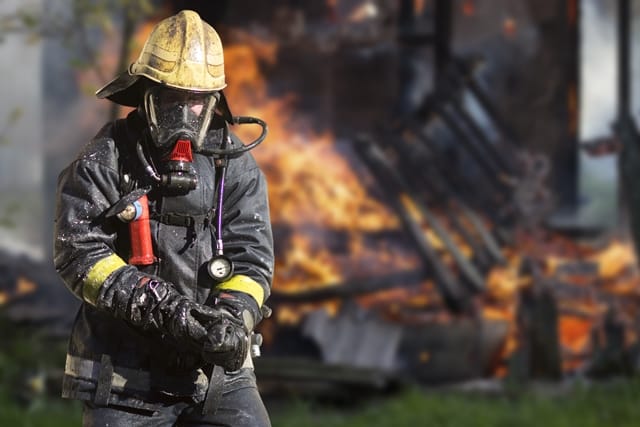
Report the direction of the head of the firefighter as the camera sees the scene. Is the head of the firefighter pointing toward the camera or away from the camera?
toward the camera

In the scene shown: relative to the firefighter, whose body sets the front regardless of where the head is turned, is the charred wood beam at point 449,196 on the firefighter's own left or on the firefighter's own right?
on the firefighter's own left

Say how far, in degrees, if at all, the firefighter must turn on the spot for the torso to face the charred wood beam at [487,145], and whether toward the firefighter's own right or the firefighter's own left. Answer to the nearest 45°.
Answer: approximately 90° to the firefighter's own left

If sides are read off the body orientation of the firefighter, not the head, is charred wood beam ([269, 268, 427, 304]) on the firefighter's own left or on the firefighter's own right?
on the firefighter's own left

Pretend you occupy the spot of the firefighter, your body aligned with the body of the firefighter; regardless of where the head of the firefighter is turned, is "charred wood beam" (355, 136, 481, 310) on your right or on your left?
on your left

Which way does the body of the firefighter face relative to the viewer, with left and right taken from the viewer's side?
facing the viewer and to the right of the viewer
